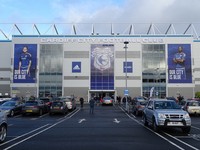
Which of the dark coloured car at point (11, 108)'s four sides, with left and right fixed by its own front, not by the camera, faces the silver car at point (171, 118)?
left

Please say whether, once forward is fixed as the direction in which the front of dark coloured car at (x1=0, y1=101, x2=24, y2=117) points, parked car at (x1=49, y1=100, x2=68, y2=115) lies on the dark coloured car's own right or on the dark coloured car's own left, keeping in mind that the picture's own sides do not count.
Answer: on the dark coloured car's own left

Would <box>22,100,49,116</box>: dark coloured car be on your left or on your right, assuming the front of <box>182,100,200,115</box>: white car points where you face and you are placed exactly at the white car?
on your left

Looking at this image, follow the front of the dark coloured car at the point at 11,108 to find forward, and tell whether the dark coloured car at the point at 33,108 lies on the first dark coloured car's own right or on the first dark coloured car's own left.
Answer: on the first dark coloured car's own left

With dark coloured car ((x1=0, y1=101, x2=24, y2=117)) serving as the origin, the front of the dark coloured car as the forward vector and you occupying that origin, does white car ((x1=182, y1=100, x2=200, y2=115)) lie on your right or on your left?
on your left

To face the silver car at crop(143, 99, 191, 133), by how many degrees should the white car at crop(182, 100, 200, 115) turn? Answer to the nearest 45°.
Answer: approximately 135° to its left
